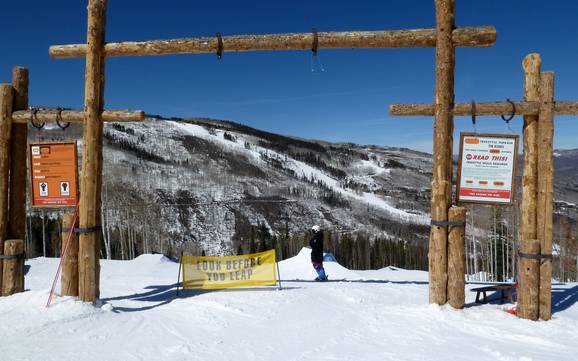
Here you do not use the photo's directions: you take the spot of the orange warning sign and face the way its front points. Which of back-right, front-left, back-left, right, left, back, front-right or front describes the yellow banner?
left

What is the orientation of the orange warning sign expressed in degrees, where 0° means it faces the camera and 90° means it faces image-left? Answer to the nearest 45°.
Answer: approximately 0°

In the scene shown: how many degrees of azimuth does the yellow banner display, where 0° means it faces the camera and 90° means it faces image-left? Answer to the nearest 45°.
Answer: approximately 0°

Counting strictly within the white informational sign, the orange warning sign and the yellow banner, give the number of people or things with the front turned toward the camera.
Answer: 3

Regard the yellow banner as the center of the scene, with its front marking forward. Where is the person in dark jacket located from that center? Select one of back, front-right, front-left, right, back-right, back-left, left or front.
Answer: back-left

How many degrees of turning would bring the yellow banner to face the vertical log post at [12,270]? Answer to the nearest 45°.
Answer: approximately 90° to its right

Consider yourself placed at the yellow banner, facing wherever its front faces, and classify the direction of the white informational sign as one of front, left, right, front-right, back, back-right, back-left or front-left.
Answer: front-left

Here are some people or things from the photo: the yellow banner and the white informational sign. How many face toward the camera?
2

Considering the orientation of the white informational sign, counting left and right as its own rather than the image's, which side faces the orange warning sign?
right
